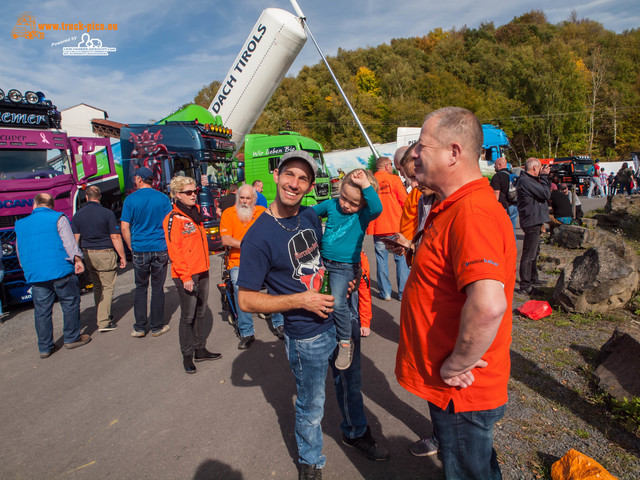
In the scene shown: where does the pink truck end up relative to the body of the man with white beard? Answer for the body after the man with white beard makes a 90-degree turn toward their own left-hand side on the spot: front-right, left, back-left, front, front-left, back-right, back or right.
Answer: back-left

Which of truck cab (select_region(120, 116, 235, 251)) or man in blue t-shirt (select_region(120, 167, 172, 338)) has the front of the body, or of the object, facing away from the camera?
the man in blue t-shirt

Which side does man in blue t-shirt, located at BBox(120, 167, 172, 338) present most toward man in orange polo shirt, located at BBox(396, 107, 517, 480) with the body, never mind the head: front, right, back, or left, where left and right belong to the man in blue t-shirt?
back

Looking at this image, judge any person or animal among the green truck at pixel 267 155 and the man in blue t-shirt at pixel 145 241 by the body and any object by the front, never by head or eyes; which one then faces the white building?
the man in blue t-shirt

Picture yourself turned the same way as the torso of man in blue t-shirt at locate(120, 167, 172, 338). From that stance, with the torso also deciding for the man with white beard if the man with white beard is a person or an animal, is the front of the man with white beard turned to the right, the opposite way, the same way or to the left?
the opposite way

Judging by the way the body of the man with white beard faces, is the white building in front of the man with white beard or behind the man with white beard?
behind
